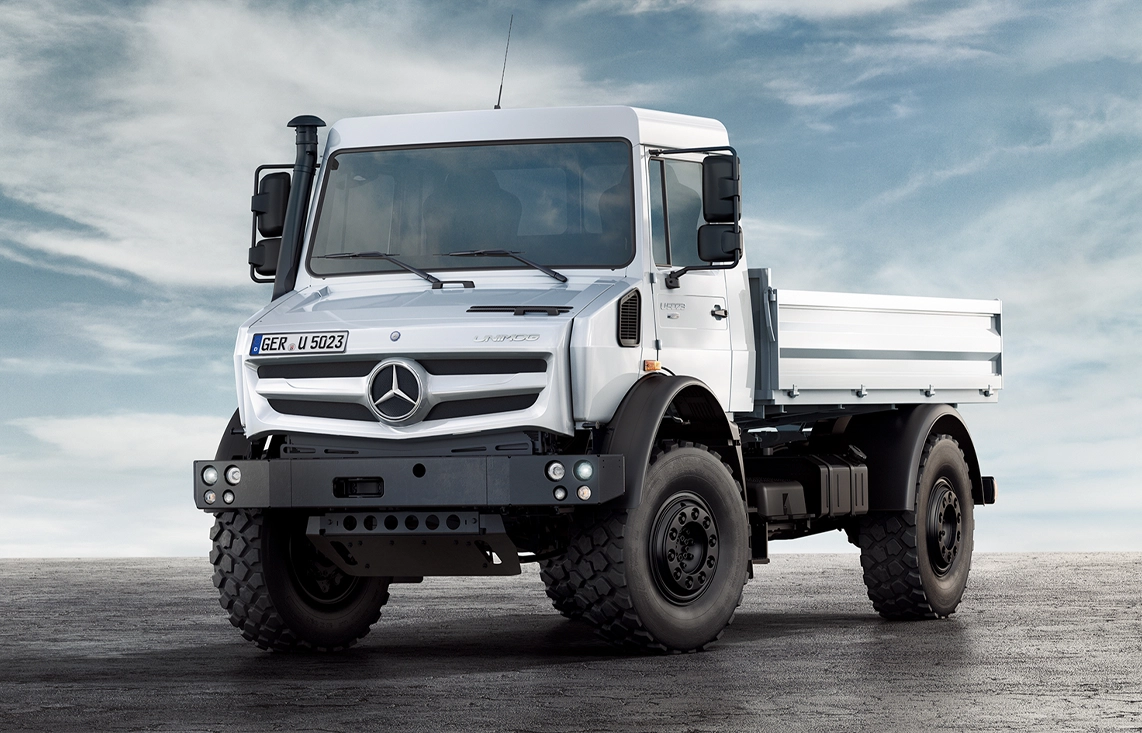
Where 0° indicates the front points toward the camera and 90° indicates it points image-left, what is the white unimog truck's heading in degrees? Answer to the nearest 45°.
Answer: approximately 45°
